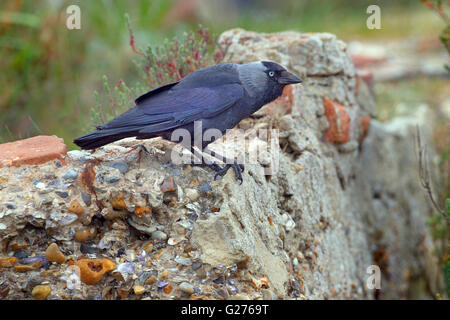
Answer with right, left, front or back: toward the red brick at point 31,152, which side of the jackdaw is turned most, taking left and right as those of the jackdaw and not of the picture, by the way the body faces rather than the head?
back

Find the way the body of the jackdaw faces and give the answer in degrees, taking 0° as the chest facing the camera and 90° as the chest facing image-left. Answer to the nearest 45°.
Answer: approximately 270°
